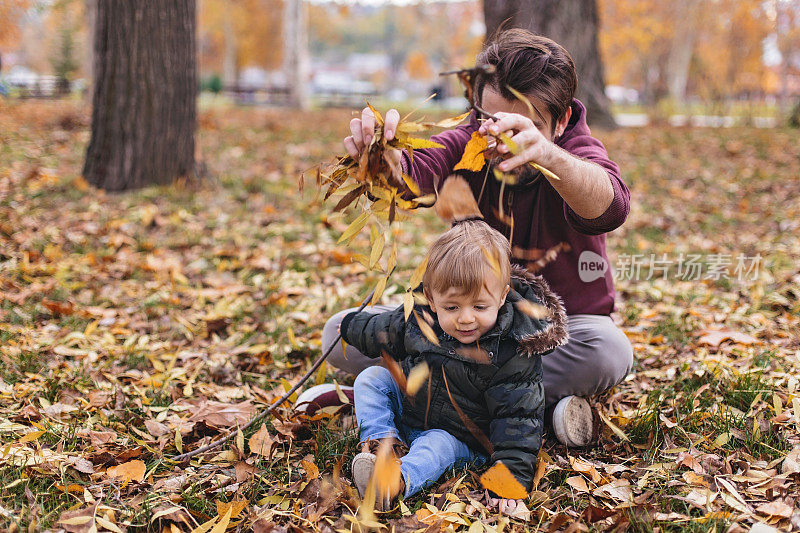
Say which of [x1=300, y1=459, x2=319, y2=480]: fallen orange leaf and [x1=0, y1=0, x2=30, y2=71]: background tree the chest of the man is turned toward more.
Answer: the fallen orange leaf

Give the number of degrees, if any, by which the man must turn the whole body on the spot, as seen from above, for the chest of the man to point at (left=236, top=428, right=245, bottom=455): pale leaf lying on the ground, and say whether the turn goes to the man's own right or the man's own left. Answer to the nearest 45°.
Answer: approximately 45° to the man's own right

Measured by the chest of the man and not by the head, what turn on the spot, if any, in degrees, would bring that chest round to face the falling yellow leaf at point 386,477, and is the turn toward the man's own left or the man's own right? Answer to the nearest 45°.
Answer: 0° — they already face it

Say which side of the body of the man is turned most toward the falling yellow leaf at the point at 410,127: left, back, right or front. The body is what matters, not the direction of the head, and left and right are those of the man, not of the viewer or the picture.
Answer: front

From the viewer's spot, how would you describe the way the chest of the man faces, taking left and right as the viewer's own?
facing the viewer and to the left of the viewer

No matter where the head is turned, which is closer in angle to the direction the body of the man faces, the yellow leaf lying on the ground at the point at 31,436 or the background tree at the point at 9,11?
the yellow leaf lying on the ground

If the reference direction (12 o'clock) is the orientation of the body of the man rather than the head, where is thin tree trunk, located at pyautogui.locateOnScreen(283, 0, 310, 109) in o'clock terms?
The thin tree trunk is roughly at 4 o'clock from the man.

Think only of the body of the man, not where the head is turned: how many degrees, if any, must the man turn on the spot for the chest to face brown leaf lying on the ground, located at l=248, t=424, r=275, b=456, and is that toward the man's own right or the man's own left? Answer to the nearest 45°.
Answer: approximately 45° to the man's own right

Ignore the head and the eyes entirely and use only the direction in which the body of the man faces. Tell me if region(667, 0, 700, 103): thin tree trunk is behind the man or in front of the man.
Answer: behind

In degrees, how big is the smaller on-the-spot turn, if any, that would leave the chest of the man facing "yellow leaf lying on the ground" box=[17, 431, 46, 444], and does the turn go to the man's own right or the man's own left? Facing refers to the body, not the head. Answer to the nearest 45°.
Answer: approximately 45° to the man's own right
